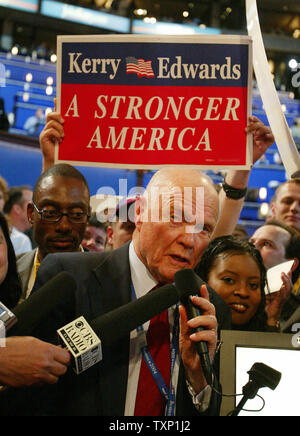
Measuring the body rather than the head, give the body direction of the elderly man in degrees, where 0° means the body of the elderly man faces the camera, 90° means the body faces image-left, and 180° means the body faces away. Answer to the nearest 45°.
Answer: approximately 315°

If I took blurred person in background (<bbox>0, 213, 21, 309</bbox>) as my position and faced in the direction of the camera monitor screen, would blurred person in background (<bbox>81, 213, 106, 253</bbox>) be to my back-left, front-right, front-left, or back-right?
back-left

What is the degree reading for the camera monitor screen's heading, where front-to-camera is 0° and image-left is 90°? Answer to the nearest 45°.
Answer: approximately 0°
